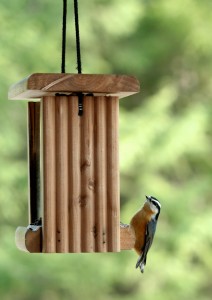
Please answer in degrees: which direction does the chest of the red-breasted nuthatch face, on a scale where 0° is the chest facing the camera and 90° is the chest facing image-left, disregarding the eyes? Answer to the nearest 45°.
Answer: approximately 90°
